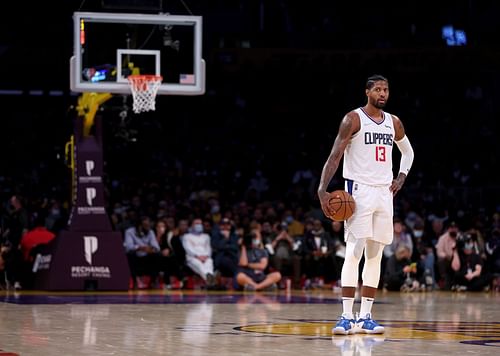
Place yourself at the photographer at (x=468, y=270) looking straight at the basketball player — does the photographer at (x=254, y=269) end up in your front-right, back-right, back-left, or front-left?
front-right

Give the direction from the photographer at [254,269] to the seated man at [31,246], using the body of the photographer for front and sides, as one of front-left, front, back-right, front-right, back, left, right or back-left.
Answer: right

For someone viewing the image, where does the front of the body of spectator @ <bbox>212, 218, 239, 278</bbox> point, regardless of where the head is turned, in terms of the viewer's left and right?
facing the viewer

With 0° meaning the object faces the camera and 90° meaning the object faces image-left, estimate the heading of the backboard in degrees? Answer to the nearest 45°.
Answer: approximately 0°

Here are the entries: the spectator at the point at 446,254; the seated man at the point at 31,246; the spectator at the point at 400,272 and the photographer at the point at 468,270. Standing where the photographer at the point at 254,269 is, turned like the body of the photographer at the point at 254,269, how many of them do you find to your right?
1

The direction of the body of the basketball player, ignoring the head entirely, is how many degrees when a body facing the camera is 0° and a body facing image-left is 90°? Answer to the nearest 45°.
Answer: approximately 315°

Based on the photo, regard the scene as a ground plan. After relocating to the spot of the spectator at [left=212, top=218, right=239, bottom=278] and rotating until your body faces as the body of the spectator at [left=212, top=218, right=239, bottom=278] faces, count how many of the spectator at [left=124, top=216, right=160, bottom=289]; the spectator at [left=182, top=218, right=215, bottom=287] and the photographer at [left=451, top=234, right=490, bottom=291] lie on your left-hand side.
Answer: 1

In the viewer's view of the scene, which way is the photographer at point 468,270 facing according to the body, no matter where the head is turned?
toward the camera

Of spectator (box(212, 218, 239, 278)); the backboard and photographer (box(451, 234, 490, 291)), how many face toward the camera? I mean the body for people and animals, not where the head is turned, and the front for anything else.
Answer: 3

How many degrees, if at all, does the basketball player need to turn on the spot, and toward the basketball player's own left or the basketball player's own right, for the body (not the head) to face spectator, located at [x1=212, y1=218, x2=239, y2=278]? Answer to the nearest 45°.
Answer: approximately 135° to the basketball player's own left

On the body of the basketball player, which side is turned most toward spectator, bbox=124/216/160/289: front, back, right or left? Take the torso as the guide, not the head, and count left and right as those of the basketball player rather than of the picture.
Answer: back

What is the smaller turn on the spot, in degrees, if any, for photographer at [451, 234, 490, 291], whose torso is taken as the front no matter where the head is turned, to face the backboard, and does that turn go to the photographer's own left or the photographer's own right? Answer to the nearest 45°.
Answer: approximately 45° to the photographer's own right

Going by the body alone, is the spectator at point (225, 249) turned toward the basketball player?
yes

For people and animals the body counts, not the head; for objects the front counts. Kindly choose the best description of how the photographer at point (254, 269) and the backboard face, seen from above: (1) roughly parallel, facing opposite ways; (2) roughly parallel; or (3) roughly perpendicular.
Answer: roughly parallel
